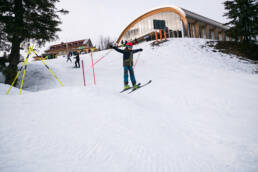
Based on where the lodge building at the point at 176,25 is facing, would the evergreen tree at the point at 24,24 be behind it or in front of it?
in front

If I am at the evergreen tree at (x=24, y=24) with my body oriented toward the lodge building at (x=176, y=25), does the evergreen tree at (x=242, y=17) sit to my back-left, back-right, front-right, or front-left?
front-right

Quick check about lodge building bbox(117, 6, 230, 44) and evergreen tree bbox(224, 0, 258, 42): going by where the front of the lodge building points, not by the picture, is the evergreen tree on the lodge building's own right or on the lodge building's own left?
on the lodge building's own left

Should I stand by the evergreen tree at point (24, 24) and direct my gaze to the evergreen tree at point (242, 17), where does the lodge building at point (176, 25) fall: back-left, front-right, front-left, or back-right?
front-left

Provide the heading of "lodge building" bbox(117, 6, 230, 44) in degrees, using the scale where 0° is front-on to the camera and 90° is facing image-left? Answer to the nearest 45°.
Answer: approximately 45°
